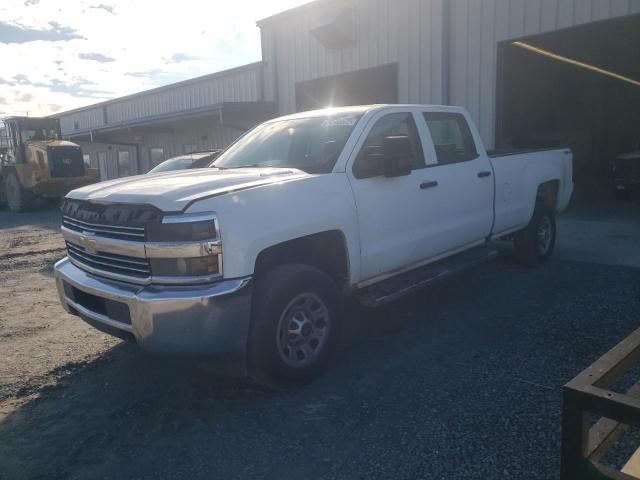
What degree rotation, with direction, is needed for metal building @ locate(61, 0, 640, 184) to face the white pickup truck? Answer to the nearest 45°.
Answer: approximately 45° to its left

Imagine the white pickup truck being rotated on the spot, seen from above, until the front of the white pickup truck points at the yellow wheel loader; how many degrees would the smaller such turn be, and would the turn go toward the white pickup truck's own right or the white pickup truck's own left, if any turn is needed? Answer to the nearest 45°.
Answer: approximately 90° to the white pickup truck's own right

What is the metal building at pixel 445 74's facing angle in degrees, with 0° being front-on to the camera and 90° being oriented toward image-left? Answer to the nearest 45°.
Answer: approximately 45°

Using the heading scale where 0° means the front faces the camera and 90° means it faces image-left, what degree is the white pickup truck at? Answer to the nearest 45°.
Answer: approximately 45°

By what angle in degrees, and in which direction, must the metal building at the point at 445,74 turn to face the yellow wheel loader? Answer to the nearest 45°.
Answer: approximately 45° to its right

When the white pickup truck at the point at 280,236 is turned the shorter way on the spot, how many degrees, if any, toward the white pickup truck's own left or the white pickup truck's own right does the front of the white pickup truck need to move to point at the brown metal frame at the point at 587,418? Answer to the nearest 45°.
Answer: approximately 90° to the white pickup truck's own left
